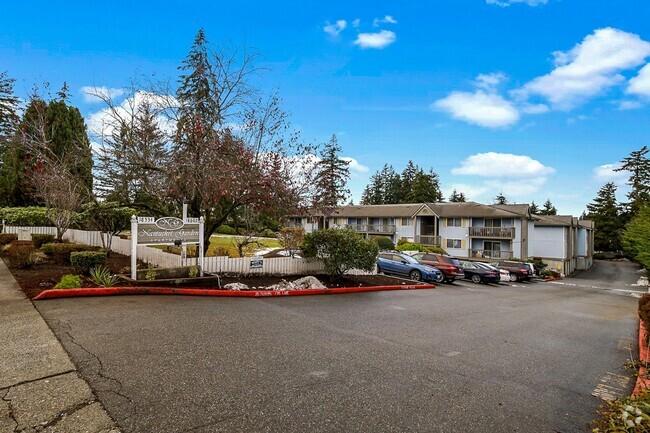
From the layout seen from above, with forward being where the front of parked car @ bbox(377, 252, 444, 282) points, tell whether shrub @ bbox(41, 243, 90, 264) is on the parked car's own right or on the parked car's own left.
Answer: on the parked car's own right

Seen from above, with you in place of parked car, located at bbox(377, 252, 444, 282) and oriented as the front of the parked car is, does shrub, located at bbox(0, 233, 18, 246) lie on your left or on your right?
on your right

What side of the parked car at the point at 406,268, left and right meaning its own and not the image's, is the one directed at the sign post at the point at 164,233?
right

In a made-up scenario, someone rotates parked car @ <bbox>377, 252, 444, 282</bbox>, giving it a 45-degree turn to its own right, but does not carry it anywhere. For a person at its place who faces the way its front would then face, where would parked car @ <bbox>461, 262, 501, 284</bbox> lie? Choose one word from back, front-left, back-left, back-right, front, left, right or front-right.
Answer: back-left

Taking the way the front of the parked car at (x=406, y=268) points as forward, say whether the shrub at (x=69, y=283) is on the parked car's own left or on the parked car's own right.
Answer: on the parked car's own right
